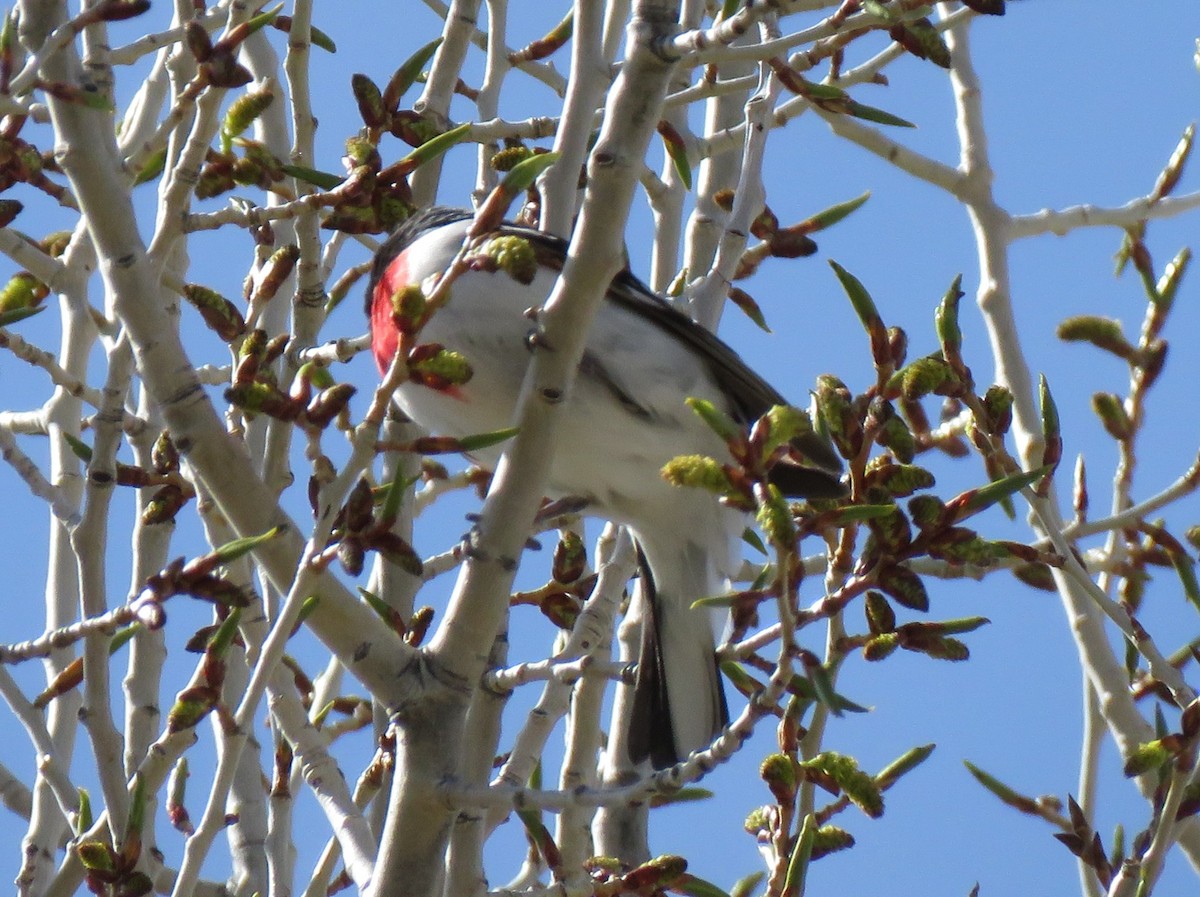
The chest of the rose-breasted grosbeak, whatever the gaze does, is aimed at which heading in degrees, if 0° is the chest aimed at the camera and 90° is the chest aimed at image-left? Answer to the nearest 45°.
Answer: approximately 90°
